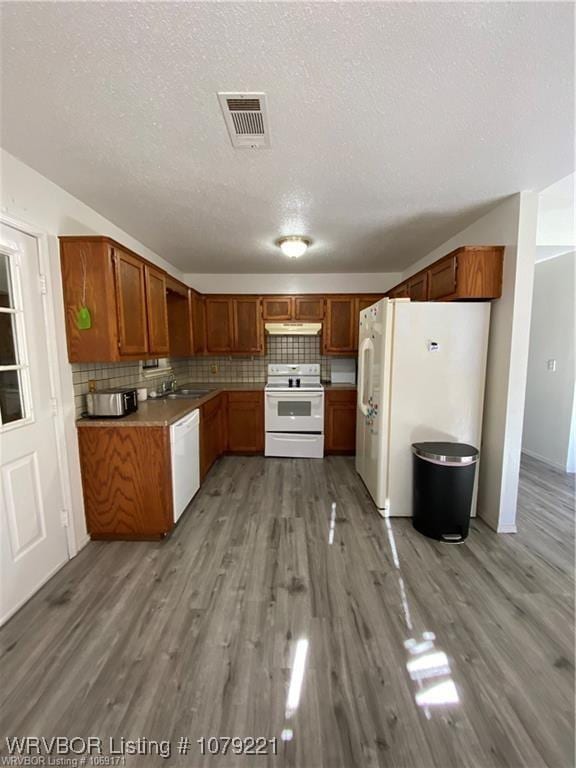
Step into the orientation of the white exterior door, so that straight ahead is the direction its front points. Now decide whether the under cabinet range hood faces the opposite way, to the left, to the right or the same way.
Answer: to the right

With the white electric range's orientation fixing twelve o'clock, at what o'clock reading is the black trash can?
The black trash can is roughly at 11 o'clock from the white electric range.

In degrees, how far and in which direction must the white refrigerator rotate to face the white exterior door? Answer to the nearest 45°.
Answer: approximately 45° to its left

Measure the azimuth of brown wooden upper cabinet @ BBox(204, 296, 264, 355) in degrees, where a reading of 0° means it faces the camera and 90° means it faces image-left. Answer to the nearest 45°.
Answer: approximately 0°

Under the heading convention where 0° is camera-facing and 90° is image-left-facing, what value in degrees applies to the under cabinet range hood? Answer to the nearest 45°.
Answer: approximately 0°

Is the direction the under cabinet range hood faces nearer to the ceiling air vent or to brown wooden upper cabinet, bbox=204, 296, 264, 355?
the ceiling air vent

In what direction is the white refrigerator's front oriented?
to the viewer's left

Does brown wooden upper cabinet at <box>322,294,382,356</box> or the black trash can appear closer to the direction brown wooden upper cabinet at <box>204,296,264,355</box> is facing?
the black trash can

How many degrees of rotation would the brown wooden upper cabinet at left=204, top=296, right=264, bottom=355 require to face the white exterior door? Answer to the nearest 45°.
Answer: approximately 45° to its right

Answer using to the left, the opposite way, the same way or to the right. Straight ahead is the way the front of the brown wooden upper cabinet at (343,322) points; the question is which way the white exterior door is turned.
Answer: to the left
